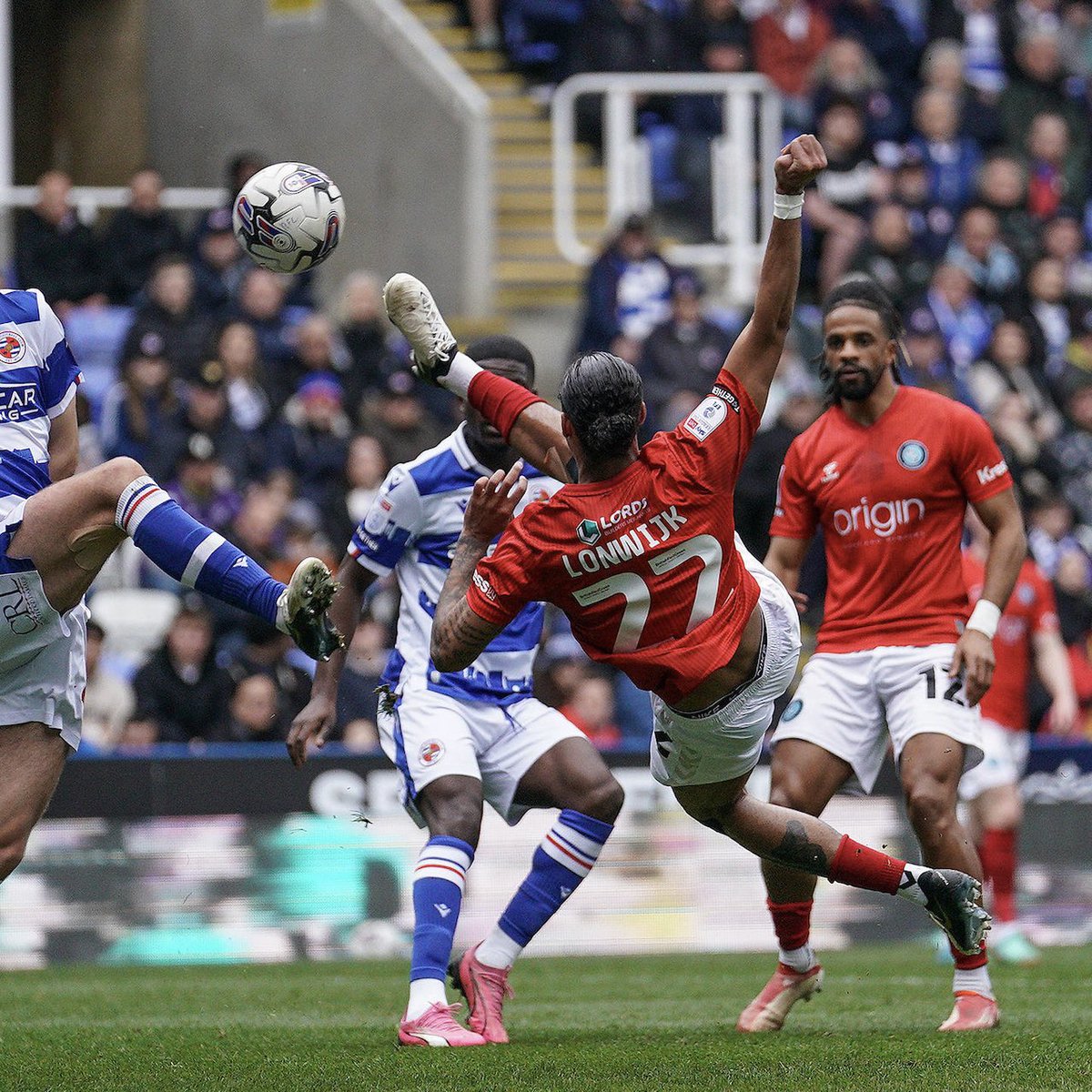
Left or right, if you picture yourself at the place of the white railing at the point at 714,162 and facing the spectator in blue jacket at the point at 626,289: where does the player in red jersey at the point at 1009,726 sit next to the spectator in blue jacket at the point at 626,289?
left

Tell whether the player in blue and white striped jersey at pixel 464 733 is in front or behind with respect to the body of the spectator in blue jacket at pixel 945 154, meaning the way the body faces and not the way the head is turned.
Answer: in front

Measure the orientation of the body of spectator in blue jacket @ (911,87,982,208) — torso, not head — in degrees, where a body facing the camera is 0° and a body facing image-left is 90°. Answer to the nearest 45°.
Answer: approximately 45°

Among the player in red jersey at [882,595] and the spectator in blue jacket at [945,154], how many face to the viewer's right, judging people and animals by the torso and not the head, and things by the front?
0

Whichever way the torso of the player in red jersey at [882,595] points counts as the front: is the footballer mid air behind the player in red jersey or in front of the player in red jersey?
in front

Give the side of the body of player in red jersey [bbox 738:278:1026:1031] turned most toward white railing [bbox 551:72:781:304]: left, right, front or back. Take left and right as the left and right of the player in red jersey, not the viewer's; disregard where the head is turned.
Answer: back

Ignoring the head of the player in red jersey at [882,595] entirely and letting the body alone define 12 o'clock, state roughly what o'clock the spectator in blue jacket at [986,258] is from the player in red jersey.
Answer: The spectator in blue jacket is roughly at 6 o'clock from the player in red jersey.

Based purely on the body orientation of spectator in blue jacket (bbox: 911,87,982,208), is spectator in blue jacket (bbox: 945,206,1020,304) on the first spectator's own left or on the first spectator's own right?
on the first spectator's own left

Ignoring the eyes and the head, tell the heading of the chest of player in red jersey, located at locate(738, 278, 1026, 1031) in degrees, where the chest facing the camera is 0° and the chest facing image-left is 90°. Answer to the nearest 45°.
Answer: approximately 0°

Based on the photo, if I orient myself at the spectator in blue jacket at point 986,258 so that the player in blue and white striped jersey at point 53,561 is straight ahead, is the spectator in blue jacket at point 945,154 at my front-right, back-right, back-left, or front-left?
back-right

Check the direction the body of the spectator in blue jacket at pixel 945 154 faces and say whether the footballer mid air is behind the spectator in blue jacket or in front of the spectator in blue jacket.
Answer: in front

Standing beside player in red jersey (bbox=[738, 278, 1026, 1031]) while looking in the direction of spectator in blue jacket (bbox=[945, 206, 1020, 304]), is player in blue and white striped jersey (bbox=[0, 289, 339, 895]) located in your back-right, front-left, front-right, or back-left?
back-left

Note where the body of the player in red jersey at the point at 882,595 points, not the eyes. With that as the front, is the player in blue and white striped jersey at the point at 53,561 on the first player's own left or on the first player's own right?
on the first player's own right
